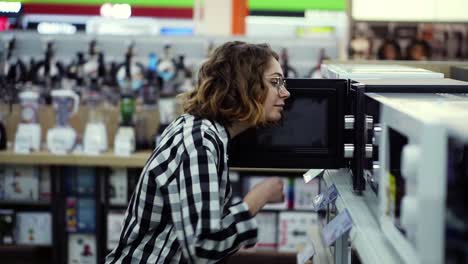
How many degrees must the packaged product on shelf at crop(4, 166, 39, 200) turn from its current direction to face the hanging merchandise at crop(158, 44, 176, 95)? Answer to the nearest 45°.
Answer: approximately 90° to its left

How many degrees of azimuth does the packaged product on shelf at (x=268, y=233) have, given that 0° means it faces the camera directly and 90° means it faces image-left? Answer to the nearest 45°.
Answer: approximately 0°

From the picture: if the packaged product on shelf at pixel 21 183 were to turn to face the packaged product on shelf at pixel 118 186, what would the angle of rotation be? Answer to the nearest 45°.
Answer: approximately 90° to its left

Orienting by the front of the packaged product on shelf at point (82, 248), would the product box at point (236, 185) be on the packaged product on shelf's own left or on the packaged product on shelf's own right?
on the packaged product on shelf's own left

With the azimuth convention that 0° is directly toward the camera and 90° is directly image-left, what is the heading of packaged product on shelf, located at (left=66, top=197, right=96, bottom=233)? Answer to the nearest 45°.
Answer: approximately 0°

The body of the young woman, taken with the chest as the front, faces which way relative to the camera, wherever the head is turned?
to the viewer's right
